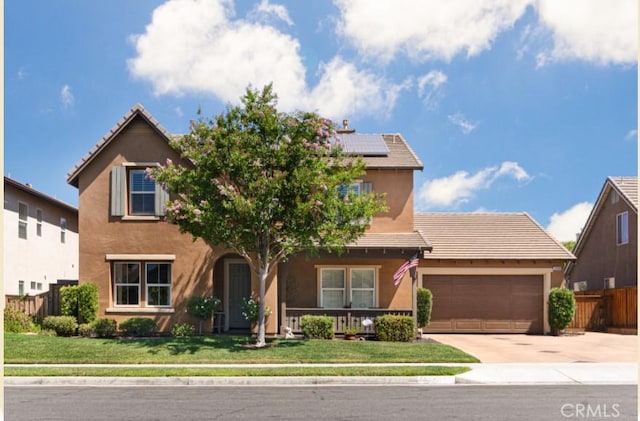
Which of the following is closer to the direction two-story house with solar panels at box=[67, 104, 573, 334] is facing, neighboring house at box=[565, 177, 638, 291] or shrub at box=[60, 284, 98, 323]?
the shrub

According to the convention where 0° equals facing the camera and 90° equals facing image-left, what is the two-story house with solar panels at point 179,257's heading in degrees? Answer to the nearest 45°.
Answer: approximately 0°

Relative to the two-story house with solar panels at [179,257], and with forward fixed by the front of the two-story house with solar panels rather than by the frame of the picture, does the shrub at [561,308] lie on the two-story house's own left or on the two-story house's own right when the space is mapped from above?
on the two-story house's own left

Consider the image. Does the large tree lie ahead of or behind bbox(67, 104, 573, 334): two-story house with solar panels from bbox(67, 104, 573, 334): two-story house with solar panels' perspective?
ahead

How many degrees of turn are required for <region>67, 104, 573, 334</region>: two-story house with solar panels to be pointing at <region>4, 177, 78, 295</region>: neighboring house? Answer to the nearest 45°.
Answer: approximately 135° to its right

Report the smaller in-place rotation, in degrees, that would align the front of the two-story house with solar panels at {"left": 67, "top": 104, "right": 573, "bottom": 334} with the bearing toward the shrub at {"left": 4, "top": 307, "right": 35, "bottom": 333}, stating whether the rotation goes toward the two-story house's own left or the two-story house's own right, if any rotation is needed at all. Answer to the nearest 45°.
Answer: approximately 90° to the two-story house's own right

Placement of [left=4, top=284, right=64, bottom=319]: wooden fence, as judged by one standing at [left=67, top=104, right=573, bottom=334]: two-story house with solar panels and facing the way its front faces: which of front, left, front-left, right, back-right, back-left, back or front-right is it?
right

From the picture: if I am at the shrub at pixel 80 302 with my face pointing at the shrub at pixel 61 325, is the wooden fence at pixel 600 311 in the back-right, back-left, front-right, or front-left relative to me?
back-left

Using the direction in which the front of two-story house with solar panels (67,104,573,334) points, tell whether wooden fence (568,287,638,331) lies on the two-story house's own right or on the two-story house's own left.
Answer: on the two-story house's own left
